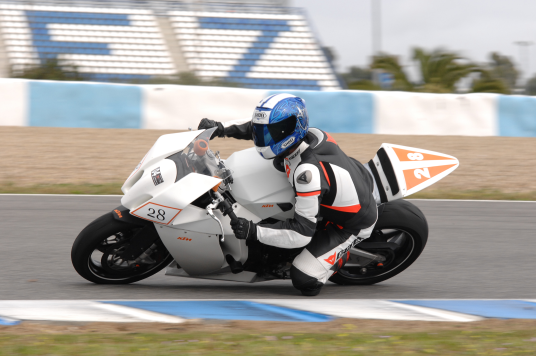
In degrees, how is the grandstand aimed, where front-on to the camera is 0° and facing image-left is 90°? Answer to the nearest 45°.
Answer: approximately 0°

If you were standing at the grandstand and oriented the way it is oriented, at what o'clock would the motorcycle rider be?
The motorcycle rider is roughly at 12 o'clock from the grandstand.

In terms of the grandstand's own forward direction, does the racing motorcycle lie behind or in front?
in front
